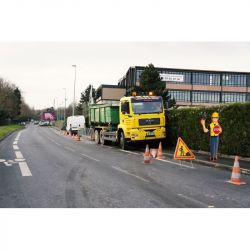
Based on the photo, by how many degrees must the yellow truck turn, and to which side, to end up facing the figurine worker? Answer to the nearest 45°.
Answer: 0° — it already faces it

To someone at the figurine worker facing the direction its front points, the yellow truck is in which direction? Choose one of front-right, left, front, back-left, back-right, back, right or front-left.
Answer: back-right

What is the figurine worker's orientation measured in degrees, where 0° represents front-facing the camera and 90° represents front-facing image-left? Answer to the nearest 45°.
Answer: approximately 0°

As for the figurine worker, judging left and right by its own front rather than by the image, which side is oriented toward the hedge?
back

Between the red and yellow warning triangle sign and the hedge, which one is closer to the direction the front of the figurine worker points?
the red and yellow warning triangle sign

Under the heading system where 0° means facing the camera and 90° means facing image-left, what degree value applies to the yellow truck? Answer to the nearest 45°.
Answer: approximately 315°

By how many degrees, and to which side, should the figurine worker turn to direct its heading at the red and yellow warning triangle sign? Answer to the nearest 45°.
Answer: approximately 45° to its right
